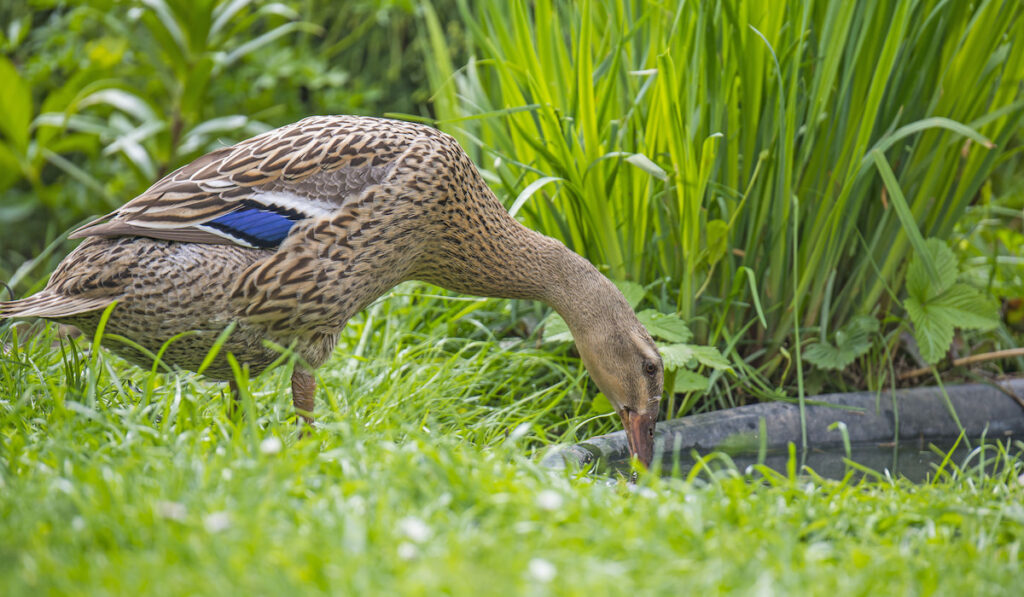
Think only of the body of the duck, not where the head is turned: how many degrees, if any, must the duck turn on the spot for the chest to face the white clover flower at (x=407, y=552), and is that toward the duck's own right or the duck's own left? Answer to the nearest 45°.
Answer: approximately 90° to the duck's own right

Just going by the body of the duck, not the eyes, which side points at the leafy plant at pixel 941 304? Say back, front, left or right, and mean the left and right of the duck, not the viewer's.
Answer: front

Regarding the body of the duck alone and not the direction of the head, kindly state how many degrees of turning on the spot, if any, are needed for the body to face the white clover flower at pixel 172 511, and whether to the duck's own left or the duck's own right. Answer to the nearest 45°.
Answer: approximately 90° to the duck's own right

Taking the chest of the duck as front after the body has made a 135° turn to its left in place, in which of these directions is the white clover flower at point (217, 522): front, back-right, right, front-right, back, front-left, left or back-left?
back-left

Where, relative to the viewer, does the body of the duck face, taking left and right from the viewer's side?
facing to the right of the viewer

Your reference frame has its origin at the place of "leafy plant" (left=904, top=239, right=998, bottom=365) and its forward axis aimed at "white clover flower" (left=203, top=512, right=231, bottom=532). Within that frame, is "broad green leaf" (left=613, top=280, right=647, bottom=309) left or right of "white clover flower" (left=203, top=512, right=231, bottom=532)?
right

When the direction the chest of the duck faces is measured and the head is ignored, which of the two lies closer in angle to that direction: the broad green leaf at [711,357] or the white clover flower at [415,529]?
the broad green leaf

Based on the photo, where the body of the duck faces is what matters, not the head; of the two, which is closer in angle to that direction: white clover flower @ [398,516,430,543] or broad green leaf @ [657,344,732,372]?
the broad green leaf

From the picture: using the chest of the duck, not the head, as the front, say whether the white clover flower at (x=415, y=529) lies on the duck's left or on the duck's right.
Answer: on the duck's right

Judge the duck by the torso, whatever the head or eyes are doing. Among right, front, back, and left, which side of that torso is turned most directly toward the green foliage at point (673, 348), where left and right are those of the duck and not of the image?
front

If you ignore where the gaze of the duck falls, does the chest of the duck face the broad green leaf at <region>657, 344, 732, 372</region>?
yes

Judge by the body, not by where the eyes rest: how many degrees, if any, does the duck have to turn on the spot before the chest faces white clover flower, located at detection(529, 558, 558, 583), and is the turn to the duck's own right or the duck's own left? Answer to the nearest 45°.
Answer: approximately 90° to the duck's own right
